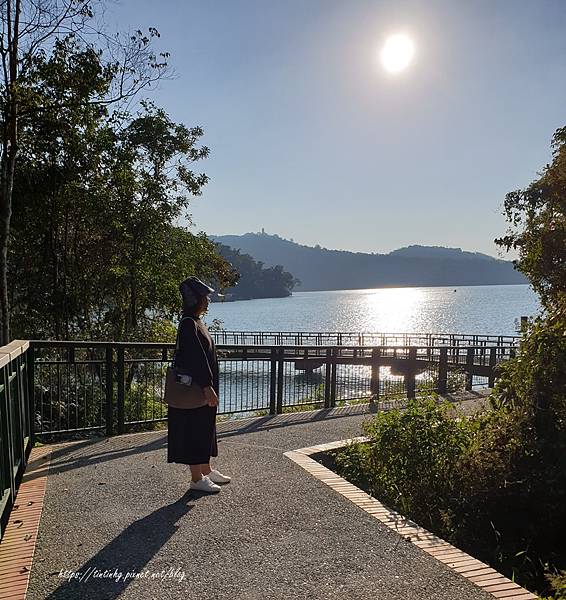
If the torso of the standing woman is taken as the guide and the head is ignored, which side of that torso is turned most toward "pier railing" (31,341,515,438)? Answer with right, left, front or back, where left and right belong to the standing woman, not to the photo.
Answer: left

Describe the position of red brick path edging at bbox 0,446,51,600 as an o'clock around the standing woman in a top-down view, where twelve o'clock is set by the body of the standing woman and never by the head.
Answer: The red brick path edging is roughly at 5 o'clock from the standing woman.

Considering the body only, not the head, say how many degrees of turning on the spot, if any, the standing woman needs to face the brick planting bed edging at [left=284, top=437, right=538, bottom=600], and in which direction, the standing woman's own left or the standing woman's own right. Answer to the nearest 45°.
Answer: approximately 45° to the standing woman's own right

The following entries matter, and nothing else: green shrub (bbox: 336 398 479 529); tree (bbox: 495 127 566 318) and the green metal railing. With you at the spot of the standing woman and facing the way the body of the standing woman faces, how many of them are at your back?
1

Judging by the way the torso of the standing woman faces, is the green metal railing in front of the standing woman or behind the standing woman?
behind

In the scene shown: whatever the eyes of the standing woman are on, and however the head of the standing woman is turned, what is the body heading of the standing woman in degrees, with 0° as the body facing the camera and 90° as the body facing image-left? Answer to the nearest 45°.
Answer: approximately 270°

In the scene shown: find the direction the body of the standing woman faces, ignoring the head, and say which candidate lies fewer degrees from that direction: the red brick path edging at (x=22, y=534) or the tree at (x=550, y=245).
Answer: the tree

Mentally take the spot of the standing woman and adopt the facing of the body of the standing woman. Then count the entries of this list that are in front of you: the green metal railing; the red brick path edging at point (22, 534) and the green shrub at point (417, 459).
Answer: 1

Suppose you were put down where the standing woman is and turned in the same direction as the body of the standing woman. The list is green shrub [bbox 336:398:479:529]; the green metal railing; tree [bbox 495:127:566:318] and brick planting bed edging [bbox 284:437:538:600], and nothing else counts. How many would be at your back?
1

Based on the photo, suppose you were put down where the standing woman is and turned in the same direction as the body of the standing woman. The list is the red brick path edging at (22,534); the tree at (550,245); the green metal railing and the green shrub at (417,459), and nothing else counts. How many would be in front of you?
2

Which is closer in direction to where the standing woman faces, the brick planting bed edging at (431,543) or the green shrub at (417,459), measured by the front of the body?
the green shrub

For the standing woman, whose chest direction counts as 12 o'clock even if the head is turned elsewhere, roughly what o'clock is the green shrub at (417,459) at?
The green shrub is roughly at 12 o'clock from the standing woman.

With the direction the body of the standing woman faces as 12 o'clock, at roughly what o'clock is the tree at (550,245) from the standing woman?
The tree is roughly at 12 o'clock from the standing woman.

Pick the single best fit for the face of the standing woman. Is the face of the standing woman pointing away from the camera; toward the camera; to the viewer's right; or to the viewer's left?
to the viewer's right
